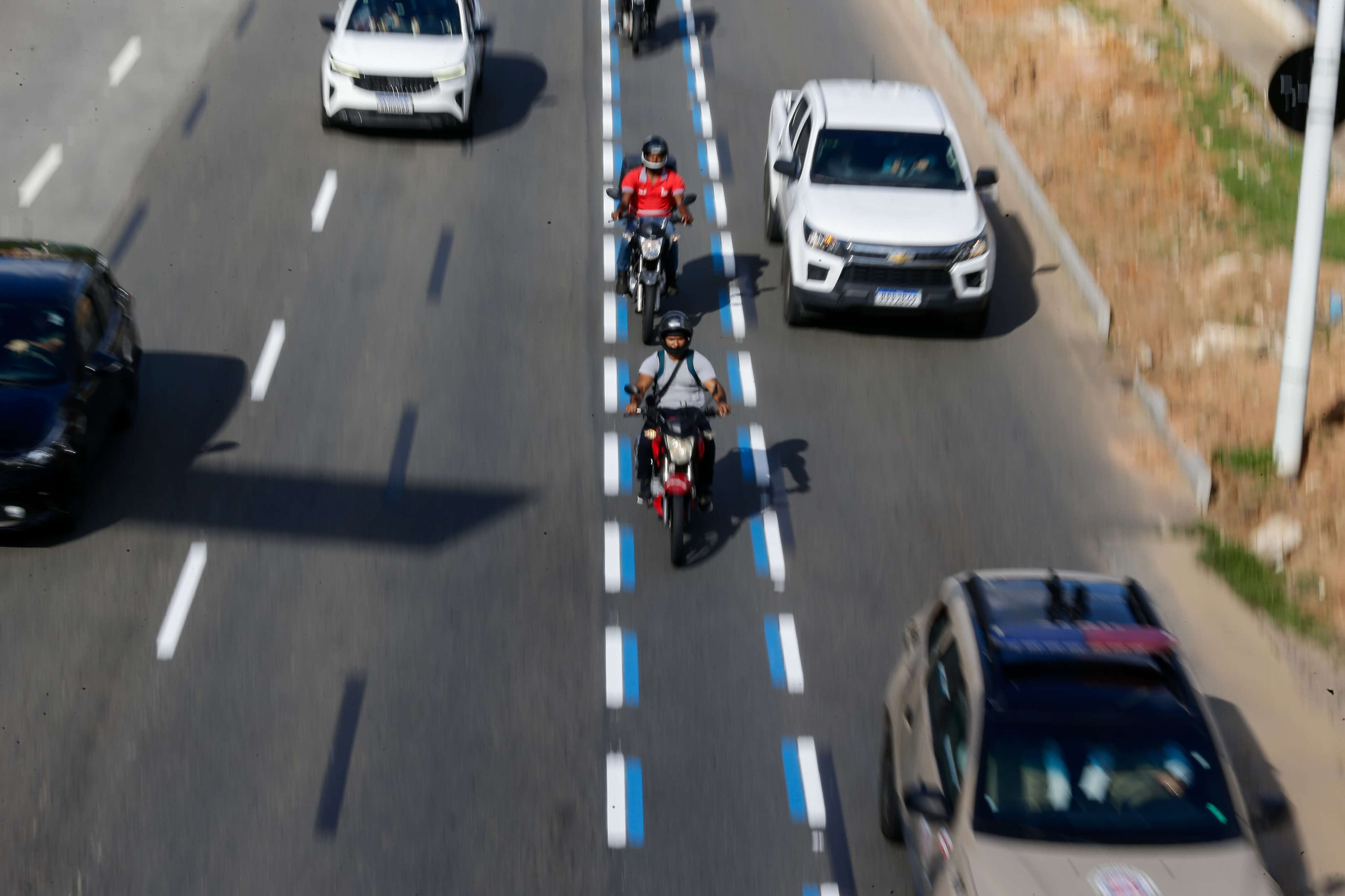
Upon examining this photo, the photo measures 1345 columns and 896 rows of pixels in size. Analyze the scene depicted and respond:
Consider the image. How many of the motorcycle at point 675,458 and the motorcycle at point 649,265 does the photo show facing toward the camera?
2

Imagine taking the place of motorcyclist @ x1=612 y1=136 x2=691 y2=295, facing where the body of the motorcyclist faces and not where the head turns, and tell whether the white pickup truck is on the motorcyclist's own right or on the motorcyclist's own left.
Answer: on the motorcyclist's own left

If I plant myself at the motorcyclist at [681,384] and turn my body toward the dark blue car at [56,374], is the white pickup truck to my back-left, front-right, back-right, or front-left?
back-right

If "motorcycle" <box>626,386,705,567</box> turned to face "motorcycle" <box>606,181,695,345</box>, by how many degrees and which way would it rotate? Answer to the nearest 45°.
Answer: approximately 180°

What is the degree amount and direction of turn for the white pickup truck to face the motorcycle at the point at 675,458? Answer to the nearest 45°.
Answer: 0° — it already faces it

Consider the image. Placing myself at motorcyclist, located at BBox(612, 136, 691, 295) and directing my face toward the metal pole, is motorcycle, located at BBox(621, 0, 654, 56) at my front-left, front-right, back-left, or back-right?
back-left

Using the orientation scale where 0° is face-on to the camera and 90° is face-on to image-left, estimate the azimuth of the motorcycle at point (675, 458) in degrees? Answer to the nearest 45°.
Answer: approximately 0°

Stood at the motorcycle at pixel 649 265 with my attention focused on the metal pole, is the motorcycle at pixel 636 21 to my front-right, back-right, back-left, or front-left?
back-left

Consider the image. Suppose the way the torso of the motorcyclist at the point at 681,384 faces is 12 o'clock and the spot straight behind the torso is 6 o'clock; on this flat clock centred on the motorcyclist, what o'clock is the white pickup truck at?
The white pickup truck is roughly at 7 o'clock from the motorcyclist.
